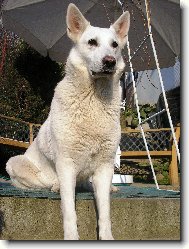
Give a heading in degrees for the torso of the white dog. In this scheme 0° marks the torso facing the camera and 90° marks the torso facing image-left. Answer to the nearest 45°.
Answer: approximately 315°
